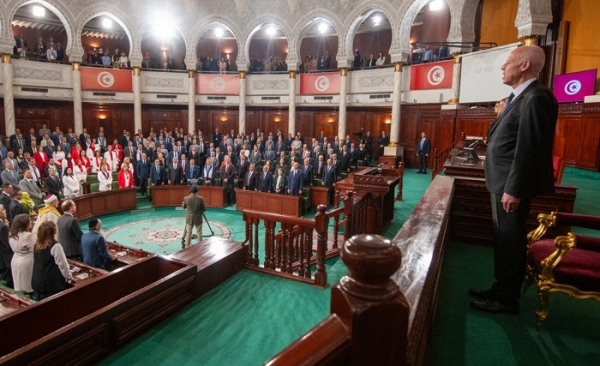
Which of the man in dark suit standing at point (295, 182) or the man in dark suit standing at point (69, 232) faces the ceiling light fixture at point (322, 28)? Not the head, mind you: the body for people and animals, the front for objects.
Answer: the man in dark suit standing at point (69, 232)

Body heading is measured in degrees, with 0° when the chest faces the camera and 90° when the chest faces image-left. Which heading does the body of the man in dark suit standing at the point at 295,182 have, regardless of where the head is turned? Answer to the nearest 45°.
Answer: approximately 0°

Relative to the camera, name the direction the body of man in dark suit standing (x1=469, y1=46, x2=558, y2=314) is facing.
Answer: to the viewer's left

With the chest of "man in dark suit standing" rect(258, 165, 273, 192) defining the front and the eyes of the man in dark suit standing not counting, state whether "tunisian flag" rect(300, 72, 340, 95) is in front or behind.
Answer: behind

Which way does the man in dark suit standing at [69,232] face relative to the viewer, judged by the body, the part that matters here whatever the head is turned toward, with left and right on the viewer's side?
facing away from the viewer and to the right of the viewer

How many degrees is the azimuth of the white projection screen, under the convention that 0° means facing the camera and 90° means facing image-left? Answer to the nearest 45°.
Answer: approximately 45°

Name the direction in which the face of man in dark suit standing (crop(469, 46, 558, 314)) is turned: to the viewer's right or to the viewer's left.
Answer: to the viewer's left

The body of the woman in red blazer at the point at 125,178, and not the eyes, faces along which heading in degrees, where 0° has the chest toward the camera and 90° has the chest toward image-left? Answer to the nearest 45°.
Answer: approximately 315°
